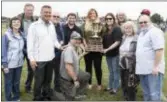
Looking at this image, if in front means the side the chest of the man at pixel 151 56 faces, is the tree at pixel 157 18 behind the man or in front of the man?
behind

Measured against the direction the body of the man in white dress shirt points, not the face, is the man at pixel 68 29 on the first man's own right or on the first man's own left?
on the first man's own left

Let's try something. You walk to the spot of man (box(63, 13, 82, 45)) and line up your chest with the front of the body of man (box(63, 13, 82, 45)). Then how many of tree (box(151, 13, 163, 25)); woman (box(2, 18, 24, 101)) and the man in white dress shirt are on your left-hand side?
1

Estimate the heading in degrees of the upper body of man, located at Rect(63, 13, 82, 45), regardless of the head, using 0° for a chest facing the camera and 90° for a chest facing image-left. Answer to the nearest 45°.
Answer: approximately 0°

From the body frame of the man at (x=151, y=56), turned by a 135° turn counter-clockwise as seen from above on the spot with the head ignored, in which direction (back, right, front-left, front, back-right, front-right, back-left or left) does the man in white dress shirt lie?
back

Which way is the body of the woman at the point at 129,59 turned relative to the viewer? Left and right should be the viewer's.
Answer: facing the viewer and to the left of the viewer

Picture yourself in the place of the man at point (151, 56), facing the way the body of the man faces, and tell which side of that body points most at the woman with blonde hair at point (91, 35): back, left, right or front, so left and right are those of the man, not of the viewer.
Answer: right

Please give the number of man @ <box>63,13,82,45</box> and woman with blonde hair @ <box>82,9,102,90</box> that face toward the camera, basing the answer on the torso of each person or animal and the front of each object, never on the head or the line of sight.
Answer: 2

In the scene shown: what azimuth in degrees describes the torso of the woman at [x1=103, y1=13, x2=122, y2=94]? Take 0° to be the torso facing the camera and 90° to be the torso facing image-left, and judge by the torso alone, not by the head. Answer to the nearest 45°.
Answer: approximately 45°

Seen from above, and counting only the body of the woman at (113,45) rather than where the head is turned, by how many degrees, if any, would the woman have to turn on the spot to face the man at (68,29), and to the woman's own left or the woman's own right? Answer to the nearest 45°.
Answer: approximately 45° to the woman's own right

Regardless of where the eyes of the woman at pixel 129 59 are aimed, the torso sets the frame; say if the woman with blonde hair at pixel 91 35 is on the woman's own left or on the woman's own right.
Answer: on the woman's own right

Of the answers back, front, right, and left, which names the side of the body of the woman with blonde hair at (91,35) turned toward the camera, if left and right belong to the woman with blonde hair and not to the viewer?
front
